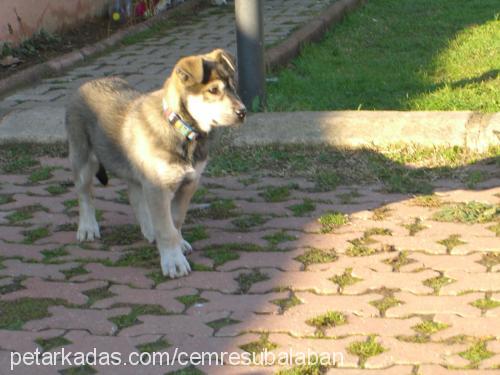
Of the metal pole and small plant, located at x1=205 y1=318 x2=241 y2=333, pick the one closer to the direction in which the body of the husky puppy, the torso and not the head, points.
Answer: the small plant

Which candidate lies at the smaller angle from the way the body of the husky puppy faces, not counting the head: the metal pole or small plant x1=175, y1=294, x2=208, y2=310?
the small plant

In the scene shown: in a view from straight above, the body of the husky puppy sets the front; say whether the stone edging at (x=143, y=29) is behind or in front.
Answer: behind

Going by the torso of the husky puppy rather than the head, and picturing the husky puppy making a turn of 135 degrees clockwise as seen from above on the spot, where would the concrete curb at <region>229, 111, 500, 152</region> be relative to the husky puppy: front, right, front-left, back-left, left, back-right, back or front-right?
back-right

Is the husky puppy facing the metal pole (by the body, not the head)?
no

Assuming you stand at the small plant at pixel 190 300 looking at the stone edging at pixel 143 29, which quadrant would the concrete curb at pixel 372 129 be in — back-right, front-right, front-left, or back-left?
front-right

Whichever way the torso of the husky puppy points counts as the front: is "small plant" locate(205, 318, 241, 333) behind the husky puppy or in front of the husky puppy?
in front

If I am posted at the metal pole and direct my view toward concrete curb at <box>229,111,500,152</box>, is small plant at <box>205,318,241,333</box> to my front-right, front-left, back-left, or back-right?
front-right

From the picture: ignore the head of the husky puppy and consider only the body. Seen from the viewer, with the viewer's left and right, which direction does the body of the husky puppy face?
facing the viewer and to the right of the viewer

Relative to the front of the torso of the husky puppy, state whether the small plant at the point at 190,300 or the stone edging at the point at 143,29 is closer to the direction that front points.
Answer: the small plant

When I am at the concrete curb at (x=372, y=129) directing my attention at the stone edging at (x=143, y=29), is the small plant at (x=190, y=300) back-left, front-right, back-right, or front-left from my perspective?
back-left
